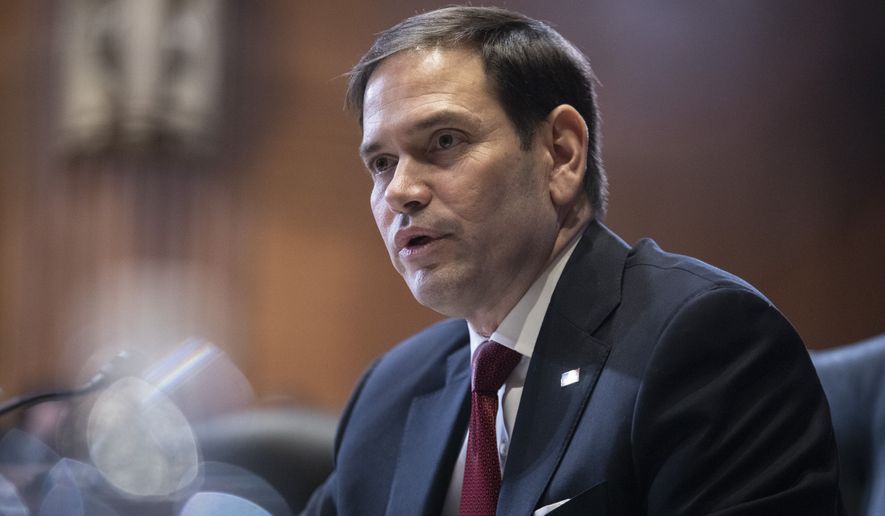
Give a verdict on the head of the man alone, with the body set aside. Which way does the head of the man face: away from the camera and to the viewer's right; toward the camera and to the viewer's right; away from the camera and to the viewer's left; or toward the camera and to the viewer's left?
toward the camera and to the viewer's left
